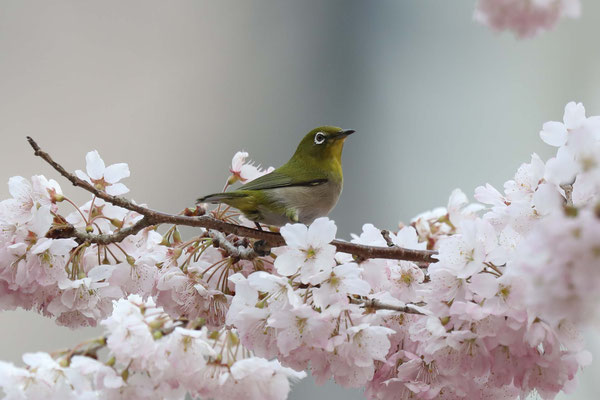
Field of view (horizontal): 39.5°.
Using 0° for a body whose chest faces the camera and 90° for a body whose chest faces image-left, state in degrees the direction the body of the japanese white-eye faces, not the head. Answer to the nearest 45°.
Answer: approximately 270°

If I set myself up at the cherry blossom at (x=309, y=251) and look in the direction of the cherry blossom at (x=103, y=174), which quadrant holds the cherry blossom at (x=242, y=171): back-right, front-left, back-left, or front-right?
front-right
